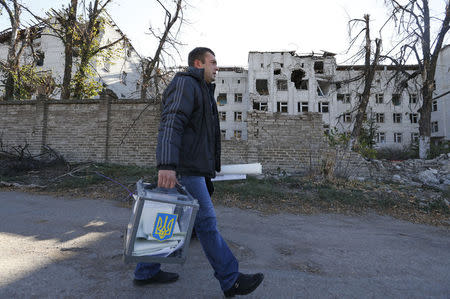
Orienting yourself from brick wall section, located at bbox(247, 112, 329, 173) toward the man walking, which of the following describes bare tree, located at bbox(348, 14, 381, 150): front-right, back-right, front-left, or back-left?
back-left

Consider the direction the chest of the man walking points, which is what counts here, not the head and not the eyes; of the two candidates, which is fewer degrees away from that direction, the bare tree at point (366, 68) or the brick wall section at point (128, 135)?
the bare tree

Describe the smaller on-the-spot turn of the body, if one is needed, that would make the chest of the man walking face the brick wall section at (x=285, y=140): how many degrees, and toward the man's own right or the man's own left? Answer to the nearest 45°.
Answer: approximately 45° to the man's own left

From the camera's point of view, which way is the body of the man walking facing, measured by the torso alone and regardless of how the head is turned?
to the viewer's right

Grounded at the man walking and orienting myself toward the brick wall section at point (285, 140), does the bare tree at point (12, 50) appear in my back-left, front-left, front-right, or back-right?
front-left

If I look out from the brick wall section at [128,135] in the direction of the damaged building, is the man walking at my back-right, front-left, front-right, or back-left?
back-right

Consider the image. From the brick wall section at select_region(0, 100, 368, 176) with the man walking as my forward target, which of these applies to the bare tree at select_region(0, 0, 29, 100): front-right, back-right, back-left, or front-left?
back-right

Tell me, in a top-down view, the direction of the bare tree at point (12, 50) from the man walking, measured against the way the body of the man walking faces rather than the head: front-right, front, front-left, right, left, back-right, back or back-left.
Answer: back-left

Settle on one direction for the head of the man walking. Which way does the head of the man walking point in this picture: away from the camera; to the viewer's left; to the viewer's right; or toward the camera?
to the viewer's right

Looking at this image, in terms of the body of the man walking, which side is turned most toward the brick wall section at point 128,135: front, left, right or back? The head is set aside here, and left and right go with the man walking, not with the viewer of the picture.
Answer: left

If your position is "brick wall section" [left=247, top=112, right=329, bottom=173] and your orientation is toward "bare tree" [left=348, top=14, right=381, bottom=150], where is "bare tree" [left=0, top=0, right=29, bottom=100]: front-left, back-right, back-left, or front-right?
back-left

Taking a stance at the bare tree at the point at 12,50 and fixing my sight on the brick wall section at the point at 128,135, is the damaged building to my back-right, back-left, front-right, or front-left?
front-left
